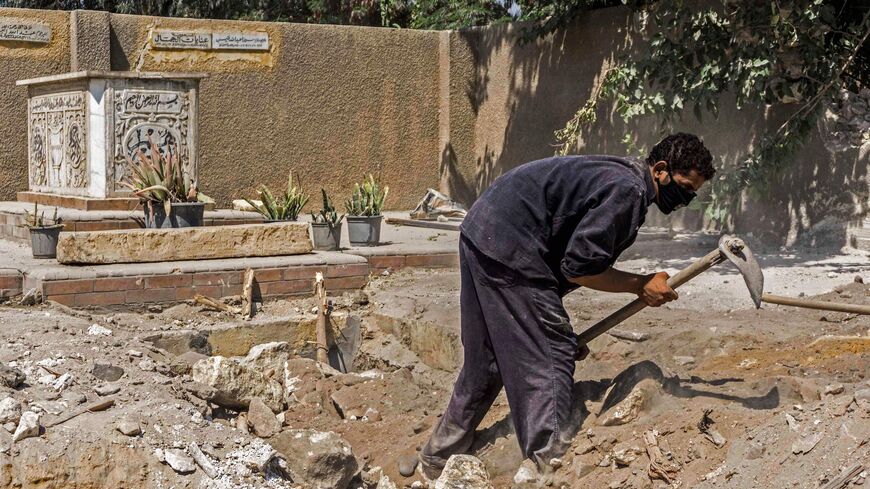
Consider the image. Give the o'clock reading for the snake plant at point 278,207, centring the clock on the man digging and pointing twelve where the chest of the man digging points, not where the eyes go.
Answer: The snake plant is roughly at 8 o'clock from the man digging.

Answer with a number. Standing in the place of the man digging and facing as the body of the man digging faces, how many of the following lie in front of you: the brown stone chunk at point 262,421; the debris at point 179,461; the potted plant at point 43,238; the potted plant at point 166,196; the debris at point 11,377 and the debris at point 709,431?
1

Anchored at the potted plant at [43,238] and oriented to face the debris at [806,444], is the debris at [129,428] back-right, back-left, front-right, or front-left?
front-right

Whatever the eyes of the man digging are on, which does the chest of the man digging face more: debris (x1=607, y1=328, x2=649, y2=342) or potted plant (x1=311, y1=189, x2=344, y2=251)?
the debris

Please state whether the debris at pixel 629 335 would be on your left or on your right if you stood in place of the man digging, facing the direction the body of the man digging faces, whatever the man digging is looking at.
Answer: on your left

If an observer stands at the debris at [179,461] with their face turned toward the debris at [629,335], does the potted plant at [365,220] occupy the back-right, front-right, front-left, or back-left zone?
front-left

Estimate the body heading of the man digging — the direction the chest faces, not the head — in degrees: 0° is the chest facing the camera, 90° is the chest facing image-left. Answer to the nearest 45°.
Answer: approximately 270°

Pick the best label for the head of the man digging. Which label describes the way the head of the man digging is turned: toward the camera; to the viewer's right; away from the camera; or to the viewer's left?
to the viewer's right

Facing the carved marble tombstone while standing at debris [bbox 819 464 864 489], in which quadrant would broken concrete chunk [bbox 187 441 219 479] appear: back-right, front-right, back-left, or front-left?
front-left

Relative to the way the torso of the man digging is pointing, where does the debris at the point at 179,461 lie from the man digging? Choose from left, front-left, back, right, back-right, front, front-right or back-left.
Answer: back

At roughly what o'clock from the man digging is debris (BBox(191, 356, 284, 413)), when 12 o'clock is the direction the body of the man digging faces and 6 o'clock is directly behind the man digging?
The debris is roughly at 7 o'clock from the man digging.

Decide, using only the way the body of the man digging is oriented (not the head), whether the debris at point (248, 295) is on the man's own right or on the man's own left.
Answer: on the man's own left

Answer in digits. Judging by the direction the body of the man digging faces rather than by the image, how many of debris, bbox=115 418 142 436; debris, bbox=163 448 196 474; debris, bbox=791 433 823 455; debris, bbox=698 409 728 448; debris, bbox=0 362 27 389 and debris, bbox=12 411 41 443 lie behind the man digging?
4

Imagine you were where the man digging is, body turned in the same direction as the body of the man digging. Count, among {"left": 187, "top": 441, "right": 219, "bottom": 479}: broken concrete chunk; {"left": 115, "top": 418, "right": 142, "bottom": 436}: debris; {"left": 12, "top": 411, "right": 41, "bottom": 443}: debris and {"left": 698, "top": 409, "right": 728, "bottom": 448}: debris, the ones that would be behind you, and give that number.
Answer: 3

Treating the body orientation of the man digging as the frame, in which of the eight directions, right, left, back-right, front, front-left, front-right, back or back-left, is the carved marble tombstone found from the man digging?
back-left

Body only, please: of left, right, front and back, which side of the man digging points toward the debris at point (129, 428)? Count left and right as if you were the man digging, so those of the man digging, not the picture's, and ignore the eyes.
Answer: back

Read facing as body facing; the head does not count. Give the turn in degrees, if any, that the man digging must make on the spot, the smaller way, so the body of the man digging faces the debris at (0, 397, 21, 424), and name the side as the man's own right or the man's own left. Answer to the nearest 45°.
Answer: approximately 180°

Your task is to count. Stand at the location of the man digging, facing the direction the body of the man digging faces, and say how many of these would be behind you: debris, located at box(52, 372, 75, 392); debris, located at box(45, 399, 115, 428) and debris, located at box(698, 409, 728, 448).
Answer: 2
